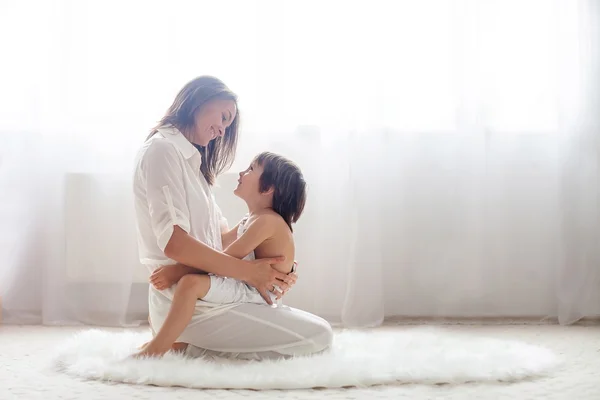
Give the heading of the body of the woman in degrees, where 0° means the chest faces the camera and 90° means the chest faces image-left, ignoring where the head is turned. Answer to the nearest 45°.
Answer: approximately 270°

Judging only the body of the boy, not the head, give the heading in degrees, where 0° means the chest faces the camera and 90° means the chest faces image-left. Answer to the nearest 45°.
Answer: approximately 90°

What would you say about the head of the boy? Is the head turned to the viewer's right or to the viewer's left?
to the viewer's left
